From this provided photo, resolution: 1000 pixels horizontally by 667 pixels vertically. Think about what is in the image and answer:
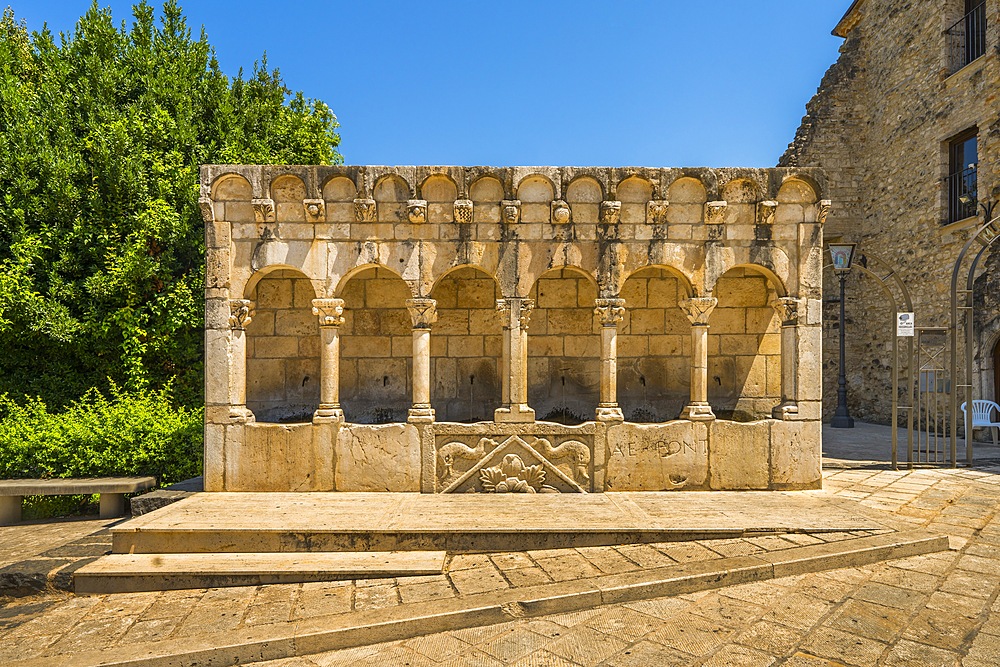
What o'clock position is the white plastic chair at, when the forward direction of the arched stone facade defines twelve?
The white plastic chair is roughly at 8 o'clock from the arched stone facade.

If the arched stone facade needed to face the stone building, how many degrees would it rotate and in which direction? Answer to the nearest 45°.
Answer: approximately 135° to its left

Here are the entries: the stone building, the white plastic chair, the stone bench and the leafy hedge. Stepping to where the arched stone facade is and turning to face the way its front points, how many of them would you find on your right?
2

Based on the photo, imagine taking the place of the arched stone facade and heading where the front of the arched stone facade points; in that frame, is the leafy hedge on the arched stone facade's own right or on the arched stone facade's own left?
on the arched stone facade's own right

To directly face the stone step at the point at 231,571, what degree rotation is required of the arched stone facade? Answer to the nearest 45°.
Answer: approximately 45° to its right

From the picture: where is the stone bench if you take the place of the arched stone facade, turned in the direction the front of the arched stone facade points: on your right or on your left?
on your right

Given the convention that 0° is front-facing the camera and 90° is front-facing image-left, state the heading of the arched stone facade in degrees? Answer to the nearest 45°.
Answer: approximately 0°
